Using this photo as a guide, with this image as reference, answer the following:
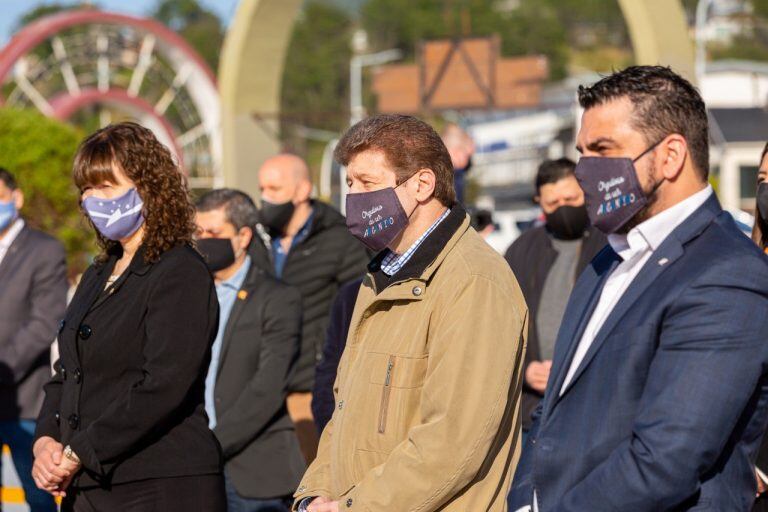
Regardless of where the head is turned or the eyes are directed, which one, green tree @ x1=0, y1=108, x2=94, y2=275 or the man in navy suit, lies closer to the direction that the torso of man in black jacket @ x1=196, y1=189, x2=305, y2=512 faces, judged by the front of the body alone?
the man in navy suit

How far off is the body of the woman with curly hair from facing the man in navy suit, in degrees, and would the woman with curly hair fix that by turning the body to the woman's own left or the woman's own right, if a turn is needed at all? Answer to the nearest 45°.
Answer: approximately 90° to the woman's own left

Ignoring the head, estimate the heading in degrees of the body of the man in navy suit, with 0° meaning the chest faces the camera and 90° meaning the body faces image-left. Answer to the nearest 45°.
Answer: approximately 45°

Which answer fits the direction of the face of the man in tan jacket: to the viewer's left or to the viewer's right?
to the viewer's left

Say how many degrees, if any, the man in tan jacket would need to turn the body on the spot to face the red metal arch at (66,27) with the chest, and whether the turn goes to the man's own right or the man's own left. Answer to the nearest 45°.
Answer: approximately 135° to the man's own right
